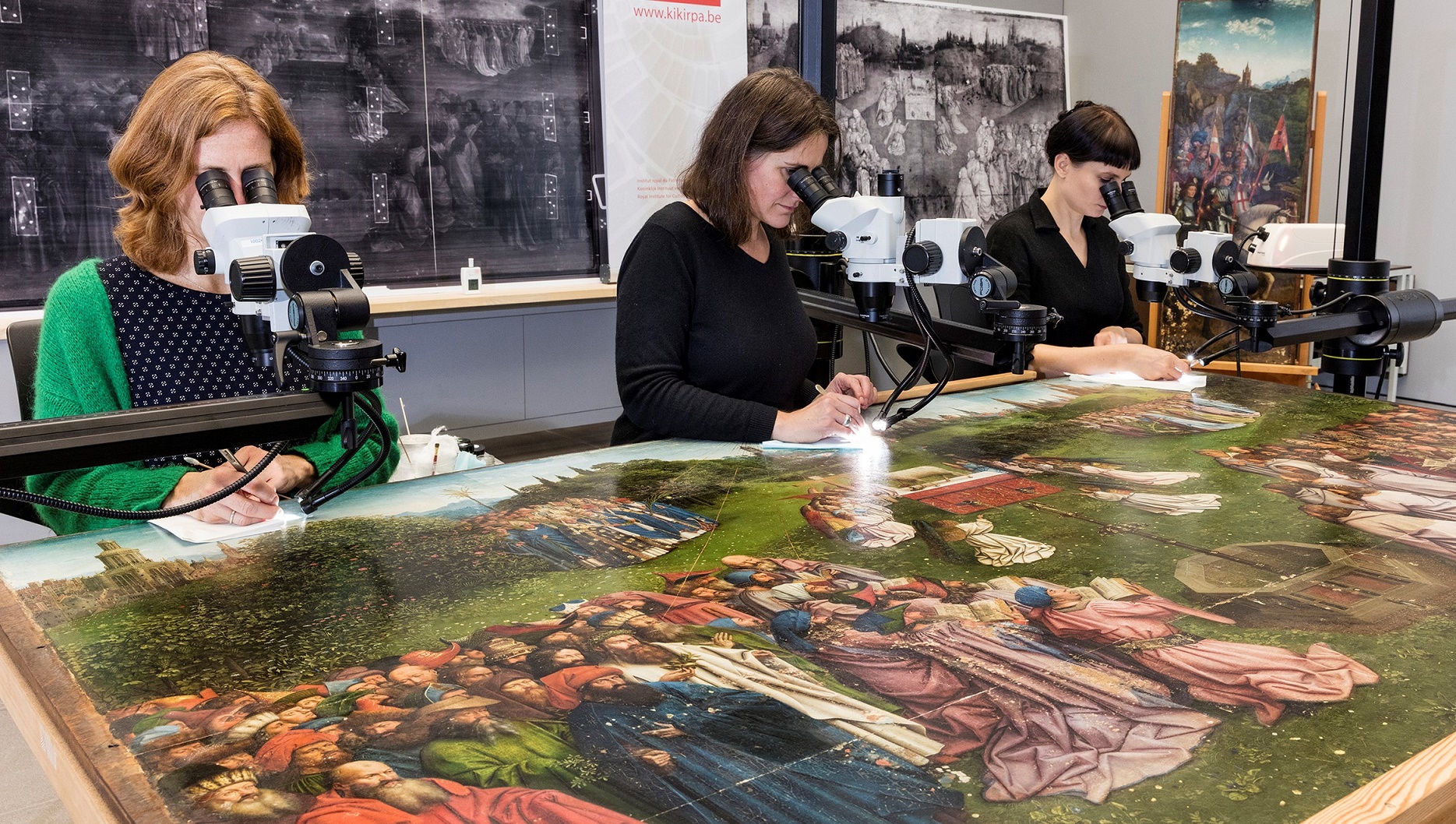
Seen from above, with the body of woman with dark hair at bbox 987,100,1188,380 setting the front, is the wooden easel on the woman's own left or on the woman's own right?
on the woman's own left

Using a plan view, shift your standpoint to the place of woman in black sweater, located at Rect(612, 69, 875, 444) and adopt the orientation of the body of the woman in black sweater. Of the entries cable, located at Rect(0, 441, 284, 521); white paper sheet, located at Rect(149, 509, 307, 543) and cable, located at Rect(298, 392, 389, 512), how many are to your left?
0

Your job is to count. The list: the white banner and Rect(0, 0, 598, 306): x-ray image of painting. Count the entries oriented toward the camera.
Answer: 2

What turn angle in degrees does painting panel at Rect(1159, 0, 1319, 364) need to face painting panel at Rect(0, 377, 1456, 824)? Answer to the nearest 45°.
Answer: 0° — it already faces it

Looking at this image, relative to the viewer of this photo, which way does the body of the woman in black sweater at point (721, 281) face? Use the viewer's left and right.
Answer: facing the viewer and to the right of the viewer

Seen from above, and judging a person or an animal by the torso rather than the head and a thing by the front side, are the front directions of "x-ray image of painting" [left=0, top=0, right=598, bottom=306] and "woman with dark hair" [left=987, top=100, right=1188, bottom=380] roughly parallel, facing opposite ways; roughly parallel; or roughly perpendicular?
roughly parallel

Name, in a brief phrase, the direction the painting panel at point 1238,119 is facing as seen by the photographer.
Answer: facing the viewer

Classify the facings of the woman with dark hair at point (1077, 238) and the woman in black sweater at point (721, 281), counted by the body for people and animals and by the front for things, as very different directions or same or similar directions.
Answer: same or similar directions

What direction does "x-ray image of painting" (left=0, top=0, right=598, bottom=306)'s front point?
toward the camera

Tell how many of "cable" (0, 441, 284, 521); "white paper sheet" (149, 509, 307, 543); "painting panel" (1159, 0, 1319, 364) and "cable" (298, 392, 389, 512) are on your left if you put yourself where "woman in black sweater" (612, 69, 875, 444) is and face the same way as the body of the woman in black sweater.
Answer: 1
